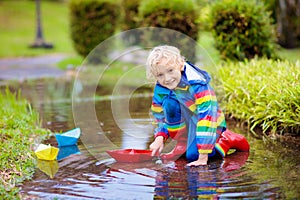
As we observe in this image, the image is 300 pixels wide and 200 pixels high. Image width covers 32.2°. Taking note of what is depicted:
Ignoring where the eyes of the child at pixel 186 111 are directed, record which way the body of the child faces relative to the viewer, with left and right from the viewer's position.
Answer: facing the viewer and to the left of the viewer

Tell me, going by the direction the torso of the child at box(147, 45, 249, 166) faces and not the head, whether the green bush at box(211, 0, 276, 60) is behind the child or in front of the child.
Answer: behind

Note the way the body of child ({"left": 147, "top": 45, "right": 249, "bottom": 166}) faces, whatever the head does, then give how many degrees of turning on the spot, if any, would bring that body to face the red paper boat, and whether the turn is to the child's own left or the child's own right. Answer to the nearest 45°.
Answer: approximately 45° to the child's own right

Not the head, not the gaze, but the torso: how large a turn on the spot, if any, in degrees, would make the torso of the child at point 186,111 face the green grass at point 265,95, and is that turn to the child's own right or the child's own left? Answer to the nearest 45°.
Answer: approximately 180°

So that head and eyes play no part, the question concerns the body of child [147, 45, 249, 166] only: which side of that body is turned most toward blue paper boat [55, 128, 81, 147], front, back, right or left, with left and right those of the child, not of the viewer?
right

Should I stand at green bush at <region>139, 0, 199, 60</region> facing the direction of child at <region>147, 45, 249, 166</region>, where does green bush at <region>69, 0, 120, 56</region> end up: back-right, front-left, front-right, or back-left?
back-right

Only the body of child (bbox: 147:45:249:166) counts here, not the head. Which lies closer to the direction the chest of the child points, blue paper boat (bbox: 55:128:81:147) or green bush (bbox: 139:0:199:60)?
the blue paper boat

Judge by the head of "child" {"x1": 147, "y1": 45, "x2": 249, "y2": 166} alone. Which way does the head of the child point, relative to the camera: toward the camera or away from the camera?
toward the camera

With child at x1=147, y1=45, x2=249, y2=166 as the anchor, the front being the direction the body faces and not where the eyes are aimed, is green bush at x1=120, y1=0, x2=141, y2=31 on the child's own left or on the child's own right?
on the child's own right

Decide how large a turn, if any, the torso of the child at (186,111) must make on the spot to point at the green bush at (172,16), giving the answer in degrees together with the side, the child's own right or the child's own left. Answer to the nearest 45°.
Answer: approximately 135° to the child's own right

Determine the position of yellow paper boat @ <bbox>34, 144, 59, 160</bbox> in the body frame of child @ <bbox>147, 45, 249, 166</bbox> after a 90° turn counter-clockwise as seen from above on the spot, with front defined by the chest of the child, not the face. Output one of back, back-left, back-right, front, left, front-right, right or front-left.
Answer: back-right

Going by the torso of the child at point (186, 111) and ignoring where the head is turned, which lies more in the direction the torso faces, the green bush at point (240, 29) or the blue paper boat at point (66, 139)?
the blue paper boat
